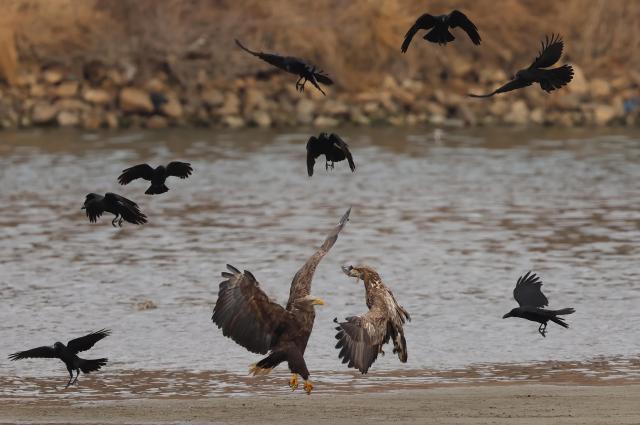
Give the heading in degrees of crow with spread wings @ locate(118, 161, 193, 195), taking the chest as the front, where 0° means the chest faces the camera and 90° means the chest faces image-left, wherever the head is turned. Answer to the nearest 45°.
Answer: approximately 180°

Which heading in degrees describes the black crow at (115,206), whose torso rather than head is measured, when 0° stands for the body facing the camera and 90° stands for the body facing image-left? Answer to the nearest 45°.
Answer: approximately 90°

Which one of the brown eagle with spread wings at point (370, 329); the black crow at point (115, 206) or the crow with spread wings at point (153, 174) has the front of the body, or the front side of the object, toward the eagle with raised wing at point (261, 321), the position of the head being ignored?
the brown eagle with spread wings

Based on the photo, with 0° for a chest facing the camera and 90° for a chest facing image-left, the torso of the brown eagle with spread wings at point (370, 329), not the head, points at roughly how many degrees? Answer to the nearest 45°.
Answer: approximately 90°
